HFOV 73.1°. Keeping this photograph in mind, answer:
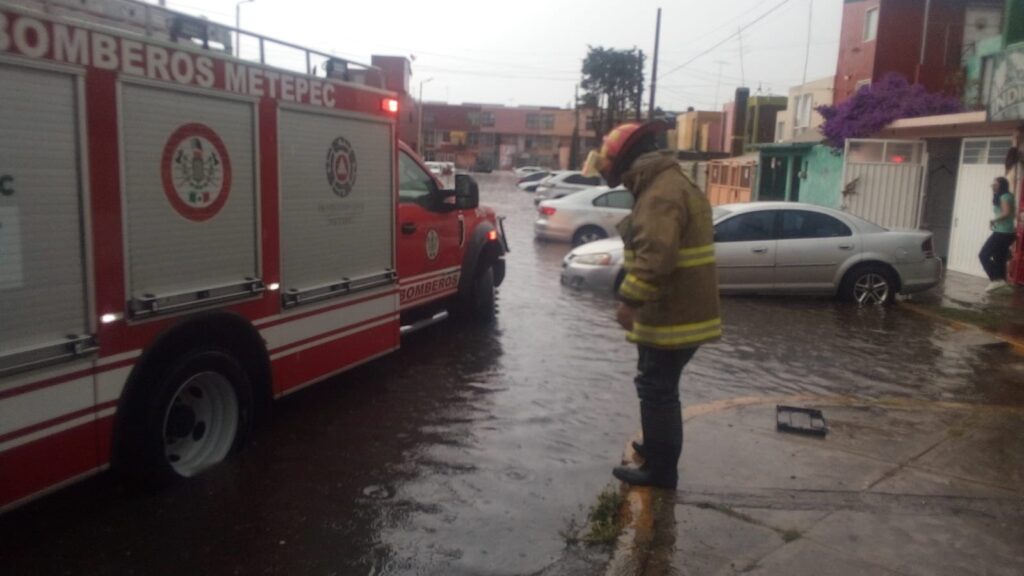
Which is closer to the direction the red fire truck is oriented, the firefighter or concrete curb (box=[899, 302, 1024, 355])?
the concrete curb

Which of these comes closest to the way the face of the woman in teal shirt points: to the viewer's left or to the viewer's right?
to the viewer's left

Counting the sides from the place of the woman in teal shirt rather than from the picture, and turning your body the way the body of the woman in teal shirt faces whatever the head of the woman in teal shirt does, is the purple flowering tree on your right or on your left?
on your right

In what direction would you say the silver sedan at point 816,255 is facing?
to the viewer's left

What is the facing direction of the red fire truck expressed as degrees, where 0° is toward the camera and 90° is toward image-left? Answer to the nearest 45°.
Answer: approximately 225°

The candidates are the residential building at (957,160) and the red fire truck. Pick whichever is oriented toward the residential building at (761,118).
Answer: the red fire truck

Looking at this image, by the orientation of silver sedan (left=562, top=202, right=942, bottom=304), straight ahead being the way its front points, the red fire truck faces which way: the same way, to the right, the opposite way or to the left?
to the right

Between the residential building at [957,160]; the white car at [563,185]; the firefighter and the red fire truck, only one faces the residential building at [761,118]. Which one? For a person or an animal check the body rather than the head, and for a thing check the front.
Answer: the red fire truck

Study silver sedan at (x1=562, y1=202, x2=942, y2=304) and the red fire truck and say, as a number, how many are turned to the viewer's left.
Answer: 1

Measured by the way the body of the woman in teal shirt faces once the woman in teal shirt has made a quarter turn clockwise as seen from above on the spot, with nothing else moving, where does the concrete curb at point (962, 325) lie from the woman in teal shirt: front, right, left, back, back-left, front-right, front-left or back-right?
back

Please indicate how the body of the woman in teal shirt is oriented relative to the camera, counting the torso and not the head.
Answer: to the viewer's left
